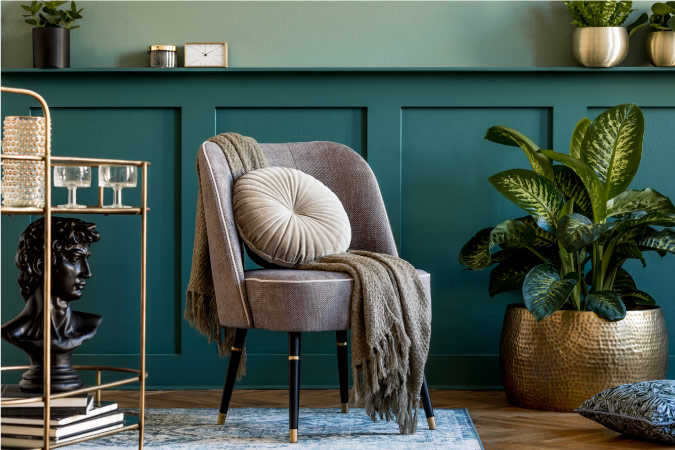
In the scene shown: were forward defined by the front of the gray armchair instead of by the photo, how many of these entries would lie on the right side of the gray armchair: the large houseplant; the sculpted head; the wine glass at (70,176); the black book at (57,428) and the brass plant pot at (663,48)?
3

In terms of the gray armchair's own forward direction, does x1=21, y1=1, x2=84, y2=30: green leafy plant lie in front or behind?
behind

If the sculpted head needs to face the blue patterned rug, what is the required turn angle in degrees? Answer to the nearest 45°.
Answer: approximately 45° to its left

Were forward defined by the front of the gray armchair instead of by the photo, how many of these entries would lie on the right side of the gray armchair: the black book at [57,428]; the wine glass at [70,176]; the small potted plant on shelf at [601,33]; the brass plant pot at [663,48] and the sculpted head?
3

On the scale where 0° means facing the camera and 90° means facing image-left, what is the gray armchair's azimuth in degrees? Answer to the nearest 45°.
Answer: approximately 315°

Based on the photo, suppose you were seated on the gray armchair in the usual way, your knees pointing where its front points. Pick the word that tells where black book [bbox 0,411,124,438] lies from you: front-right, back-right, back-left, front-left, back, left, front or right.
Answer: right

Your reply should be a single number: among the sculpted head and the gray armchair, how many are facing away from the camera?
0

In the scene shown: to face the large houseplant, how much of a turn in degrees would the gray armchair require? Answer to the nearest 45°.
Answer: approximately 45° to its left

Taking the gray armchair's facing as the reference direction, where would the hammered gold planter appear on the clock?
The hammered gold planter is roughly at 10 o'clock from the gray armchair.

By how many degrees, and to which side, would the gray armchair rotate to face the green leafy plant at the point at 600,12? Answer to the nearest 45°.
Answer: approximately 90° to its left

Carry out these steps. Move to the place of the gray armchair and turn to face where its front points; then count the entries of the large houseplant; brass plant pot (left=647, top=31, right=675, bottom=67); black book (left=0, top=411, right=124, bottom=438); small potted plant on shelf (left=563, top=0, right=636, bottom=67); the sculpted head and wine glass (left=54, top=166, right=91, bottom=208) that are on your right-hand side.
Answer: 3
